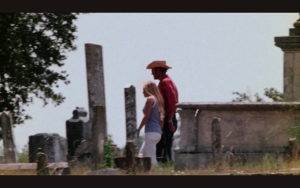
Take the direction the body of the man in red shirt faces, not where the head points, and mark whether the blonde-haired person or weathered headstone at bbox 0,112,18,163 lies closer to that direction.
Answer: the weathered headstone

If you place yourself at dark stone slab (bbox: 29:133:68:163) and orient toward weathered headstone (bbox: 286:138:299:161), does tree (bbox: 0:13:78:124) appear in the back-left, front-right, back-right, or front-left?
back-left

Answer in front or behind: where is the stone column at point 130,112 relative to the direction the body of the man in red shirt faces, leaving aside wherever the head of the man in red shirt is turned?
in front

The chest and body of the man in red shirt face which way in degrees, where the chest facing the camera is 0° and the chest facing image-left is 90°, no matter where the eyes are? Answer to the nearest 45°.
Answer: approximately 90°

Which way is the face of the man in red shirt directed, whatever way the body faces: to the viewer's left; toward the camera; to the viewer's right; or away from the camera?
to the viewer's left

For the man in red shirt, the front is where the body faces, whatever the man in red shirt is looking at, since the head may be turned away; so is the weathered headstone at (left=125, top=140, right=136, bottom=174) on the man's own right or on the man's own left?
on the man's own left

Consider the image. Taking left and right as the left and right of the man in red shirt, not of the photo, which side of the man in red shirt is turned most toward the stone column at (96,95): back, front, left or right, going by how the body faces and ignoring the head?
front

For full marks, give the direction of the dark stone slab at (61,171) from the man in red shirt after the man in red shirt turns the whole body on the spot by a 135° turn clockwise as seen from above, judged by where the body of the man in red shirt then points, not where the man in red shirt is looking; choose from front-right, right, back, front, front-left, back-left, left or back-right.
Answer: back

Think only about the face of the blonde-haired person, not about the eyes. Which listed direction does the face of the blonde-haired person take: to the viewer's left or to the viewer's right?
to the viewer's left

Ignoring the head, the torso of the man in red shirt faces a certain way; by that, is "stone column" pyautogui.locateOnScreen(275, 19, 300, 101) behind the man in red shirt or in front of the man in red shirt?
behind

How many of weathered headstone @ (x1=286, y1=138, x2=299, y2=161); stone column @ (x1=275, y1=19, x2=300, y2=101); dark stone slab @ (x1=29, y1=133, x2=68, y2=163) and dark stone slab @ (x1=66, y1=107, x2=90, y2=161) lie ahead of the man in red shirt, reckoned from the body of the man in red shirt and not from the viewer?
2

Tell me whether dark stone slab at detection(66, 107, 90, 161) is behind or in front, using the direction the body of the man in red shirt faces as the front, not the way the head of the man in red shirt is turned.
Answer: in front

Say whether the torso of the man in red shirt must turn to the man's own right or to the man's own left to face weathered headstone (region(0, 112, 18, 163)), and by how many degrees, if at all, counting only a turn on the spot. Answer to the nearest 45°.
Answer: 0° — they already face it
